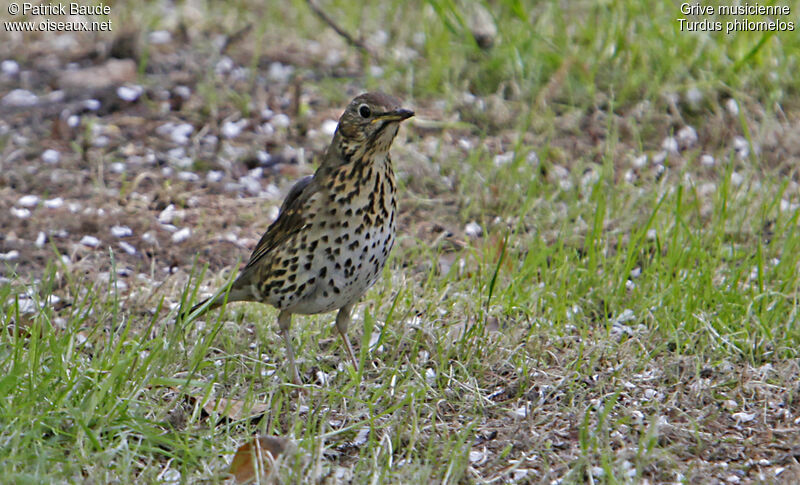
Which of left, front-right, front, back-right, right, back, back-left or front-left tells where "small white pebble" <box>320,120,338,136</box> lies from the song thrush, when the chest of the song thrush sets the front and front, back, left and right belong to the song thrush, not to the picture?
back-left

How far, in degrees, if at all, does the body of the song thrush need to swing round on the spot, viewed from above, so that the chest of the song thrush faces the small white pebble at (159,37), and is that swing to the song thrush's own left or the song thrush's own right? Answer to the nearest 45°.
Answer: approximately 135° to the song thrush's own left

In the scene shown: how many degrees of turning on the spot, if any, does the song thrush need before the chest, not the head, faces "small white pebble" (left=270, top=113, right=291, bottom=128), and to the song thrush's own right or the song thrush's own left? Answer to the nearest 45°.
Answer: approximately 135° to the song thrush's own left

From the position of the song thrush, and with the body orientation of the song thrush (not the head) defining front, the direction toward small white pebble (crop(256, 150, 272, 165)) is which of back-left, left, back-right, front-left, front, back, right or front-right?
back-left

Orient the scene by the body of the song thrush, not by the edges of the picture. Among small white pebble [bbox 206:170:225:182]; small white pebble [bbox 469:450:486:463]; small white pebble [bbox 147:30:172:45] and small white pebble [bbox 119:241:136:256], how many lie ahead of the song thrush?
1

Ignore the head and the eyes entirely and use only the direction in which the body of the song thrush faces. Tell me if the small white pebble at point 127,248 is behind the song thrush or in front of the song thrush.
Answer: behind

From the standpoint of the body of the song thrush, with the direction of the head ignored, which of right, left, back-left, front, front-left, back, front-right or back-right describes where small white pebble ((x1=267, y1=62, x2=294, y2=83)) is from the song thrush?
back-left

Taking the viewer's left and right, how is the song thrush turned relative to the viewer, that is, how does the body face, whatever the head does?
facing the viewer and to the right of the viewer

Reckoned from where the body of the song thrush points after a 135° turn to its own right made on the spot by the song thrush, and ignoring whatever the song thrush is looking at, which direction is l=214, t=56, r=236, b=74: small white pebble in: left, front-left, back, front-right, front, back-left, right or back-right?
right

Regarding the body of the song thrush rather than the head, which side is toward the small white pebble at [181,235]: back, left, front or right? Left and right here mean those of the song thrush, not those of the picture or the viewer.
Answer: back

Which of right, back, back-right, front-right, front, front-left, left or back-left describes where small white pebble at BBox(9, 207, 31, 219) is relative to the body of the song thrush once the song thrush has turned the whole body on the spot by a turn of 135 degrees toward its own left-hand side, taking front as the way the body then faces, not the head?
front-left

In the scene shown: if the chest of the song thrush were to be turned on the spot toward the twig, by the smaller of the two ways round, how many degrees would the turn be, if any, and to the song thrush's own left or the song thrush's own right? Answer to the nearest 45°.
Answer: approximately 135° to the song thrush's own left

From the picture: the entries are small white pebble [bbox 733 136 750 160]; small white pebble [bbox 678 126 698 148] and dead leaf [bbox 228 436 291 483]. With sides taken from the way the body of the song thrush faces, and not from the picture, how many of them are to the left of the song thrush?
2

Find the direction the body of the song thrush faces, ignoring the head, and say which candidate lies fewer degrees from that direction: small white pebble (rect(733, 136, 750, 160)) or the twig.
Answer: the small white pebble

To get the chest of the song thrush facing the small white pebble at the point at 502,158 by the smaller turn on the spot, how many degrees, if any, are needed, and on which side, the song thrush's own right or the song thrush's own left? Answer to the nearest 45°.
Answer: approximately 90° to the song thrush's own left
